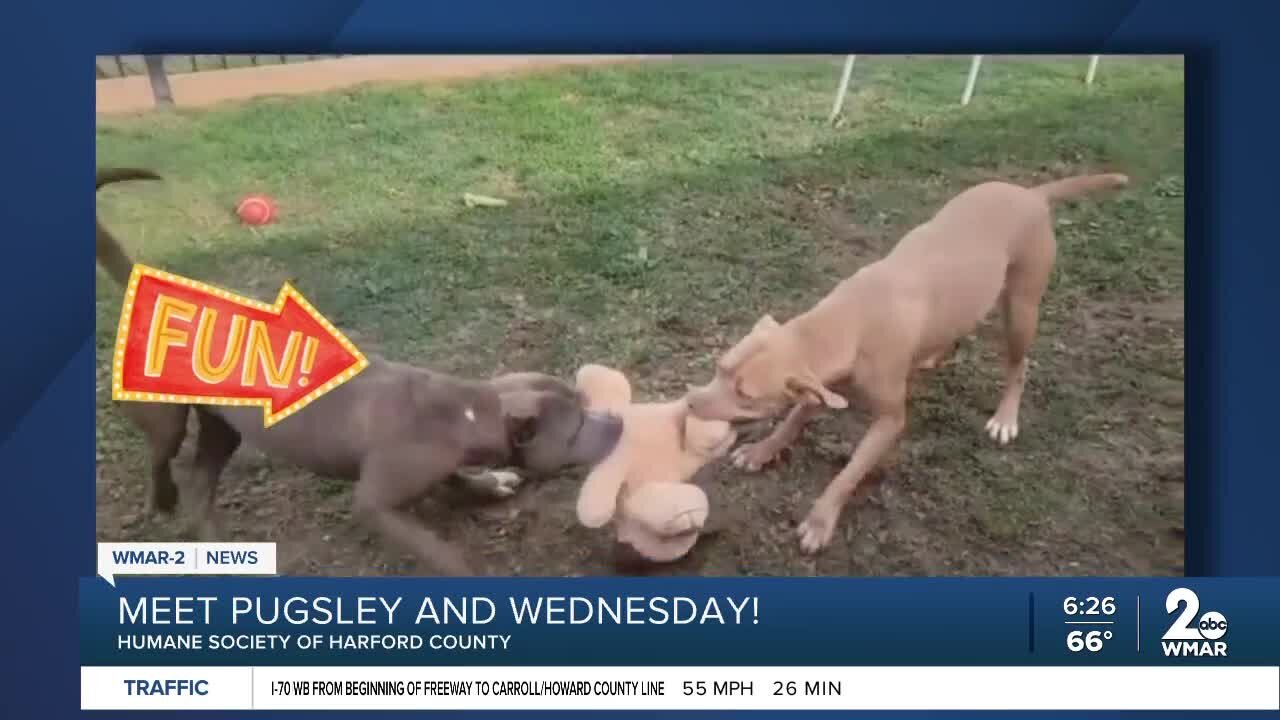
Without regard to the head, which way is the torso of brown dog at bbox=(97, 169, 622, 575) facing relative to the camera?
to the viewer's right

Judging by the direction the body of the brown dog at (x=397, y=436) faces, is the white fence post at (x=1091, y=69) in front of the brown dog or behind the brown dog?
in front
